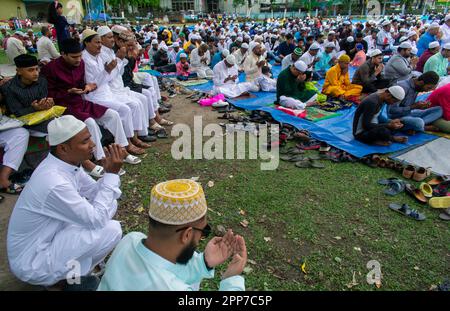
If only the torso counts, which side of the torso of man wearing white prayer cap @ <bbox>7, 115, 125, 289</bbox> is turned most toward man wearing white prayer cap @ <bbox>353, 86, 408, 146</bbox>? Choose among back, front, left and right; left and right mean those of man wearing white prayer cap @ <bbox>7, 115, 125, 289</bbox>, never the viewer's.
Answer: front

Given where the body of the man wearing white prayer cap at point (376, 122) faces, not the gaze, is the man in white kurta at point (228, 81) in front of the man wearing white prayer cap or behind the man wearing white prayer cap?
behind

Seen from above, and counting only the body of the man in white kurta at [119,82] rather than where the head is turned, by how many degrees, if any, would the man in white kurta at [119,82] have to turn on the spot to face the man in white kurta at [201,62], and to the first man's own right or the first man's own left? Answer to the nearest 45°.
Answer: approximately 45° to the first man's own left

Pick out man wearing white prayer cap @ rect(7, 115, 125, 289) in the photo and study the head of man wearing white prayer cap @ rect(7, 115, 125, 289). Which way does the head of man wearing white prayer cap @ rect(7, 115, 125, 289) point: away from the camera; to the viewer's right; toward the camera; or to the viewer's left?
to the viewer's right

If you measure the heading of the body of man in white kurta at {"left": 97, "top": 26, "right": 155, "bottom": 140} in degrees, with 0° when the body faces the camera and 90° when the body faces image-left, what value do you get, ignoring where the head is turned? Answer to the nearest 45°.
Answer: approximately 270°

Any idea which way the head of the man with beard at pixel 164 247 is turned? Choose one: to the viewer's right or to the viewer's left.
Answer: to the viewer's right

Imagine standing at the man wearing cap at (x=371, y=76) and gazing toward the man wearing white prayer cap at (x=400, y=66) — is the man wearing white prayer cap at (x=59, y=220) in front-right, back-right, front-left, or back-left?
back-right

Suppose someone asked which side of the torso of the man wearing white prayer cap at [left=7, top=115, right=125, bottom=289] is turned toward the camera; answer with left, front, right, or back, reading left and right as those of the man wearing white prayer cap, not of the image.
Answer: right
